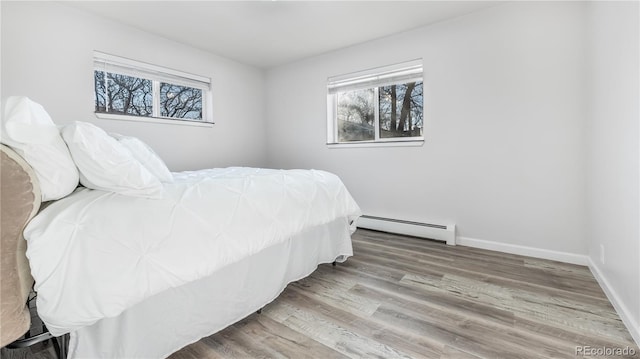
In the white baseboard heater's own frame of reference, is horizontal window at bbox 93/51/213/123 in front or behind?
in front

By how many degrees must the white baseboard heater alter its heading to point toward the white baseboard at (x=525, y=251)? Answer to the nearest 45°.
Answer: approximately 135° to its left

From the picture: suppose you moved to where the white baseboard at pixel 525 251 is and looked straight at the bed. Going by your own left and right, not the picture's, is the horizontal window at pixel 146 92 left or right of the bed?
right

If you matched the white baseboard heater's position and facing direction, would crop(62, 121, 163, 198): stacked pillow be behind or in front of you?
in front

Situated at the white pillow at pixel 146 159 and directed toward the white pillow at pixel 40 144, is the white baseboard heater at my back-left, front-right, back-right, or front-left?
back-left

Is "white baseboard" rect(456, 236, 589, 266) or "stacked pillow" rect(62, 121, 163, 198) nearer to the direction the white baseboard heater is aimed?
the stacked pillow

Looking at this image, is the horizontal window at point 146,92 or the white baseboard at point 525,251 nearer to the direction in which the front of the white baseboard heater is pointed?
the horizontal window

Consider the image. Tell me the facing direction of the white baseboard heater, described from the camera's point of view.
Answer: facing the viewer and to the left of the viewer

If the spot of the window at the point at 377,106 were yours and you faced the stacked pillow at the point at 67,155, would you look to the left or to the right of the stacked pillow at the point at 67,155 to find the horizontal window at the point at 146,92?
right
